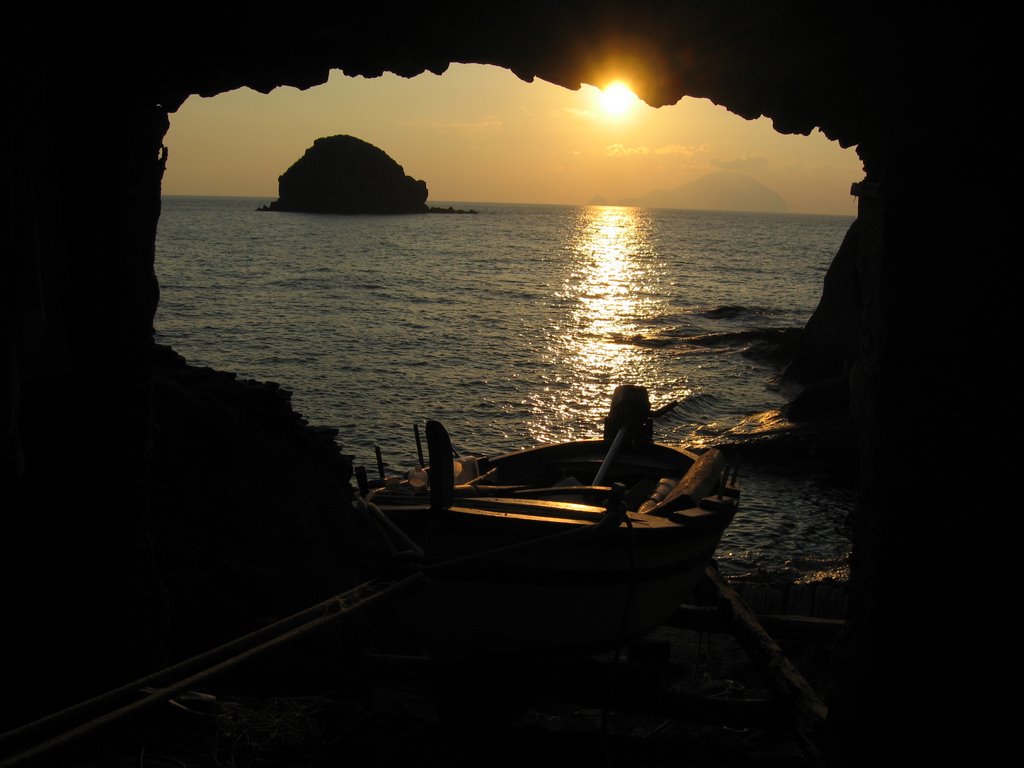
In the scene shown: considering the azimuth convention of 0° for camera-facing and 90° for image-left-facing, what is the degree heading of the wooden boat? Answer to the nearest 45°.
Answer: approximately 45°
